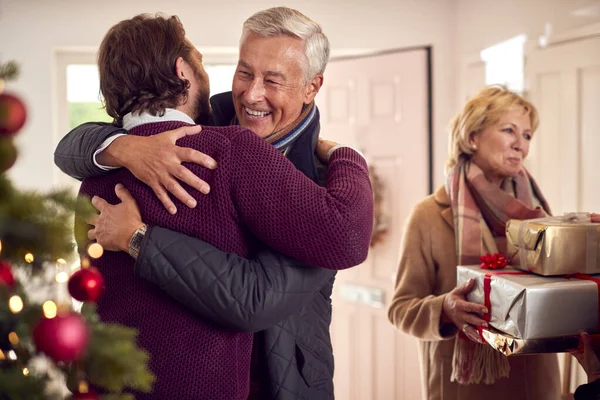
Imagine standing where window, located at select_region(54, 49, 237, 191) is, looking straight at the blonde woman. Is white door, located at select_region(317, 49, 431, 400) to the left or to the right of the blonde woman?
left

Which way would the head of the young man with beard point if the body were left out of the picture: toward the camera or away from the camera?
away from the camera

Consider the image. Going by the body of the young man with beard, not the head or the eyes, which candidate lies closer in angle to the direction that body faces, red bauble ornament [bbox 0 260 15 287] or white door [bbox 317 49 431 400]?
the white door

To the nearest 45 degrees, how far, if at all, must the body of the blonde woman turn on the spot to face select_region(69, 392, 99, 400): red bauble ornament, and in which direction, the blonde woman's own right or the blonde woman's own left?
approximately 45° to the blonde woman's own right

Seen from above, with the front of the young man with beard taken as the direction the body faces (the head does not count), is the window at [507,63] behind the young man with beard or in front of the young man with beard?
in front

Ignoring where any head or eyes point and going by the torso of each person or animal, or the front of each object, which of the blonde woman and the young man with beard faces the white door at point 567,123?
the young man with beard

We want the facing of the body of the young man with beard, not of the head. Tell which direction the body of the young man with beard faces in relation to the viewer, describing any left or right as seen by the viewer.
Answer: facing away from the viewer and to the right of the viewer
